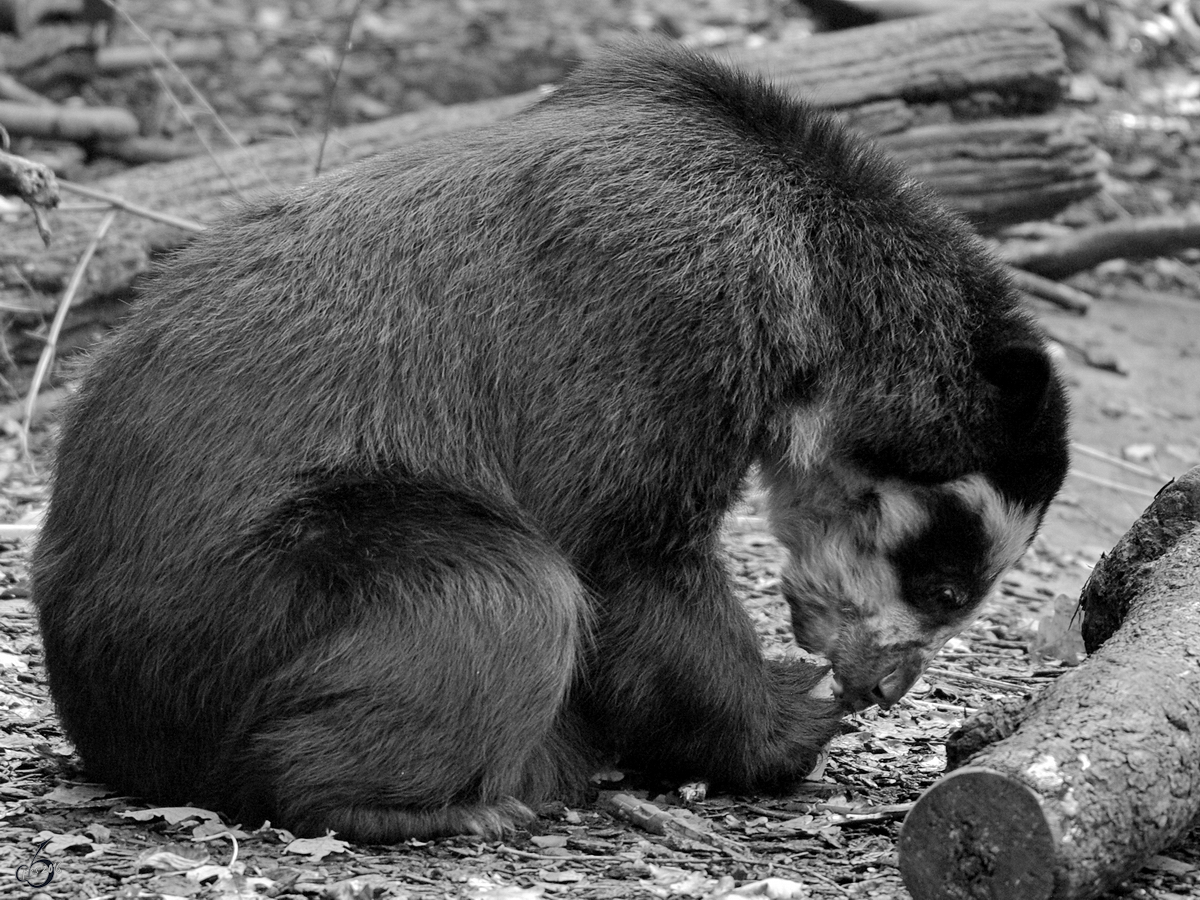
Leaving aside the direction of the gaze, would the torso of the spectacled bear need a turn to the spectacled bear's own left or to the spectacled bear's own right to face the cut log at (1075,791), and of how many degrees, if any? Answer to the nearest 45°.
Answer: approximately 45° to the spectacled bear's own right

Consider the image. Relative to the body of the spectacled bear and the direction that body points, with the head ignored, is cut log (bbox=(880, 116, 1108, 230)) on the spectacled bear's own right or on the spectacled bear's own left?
on the spectacled bear's own left

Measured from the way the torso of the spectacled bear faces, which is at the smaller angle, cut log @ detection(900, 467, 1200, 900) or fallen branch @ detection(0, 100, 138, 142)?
the cut log

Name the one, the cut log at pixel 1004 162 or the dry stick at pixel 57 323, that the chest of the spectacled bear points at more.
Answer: the cut log

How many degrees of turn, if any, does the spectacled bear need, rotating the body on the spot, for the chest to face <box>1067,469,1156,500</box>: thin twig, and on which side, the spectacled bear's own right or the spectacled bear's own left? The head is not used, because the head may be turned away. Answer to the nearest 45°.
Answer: approximately 45° to the spectacled bear's own left

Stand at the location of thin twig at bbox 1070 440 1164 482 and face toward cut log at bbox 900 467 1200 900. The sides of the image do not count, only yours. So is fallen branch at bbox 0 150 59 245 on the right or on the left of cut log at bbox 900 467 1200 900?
right

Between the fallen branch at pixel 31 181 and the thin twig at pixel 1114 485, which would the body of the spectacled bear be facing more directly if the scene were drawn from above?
the thin twig

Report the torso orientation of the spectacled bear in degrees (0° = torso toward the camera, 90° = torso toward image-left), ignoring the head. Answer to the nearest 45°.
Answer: approximately 270°

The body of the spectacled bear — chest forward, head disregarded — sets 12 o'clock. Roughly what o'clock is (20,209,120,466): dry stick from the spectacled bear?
The dry stick is roughly at 8 o'clock from the spectacled bear.

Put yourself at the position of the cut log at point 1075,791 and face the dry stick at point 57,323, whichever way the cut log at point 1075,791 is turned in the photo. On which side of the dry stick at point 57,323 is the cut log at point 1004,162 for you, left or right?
right

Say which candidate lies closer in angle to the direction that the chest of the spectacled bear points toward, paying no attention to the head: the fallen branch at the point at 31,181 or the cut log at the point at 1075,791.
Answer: the cut log

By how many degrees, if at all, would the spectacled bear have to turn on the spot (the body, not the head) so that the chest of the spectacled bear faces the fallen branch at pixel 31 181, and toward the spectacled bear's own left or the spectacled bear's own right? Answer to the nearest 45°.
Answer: approximately 135° to the spectacled bear's own left
